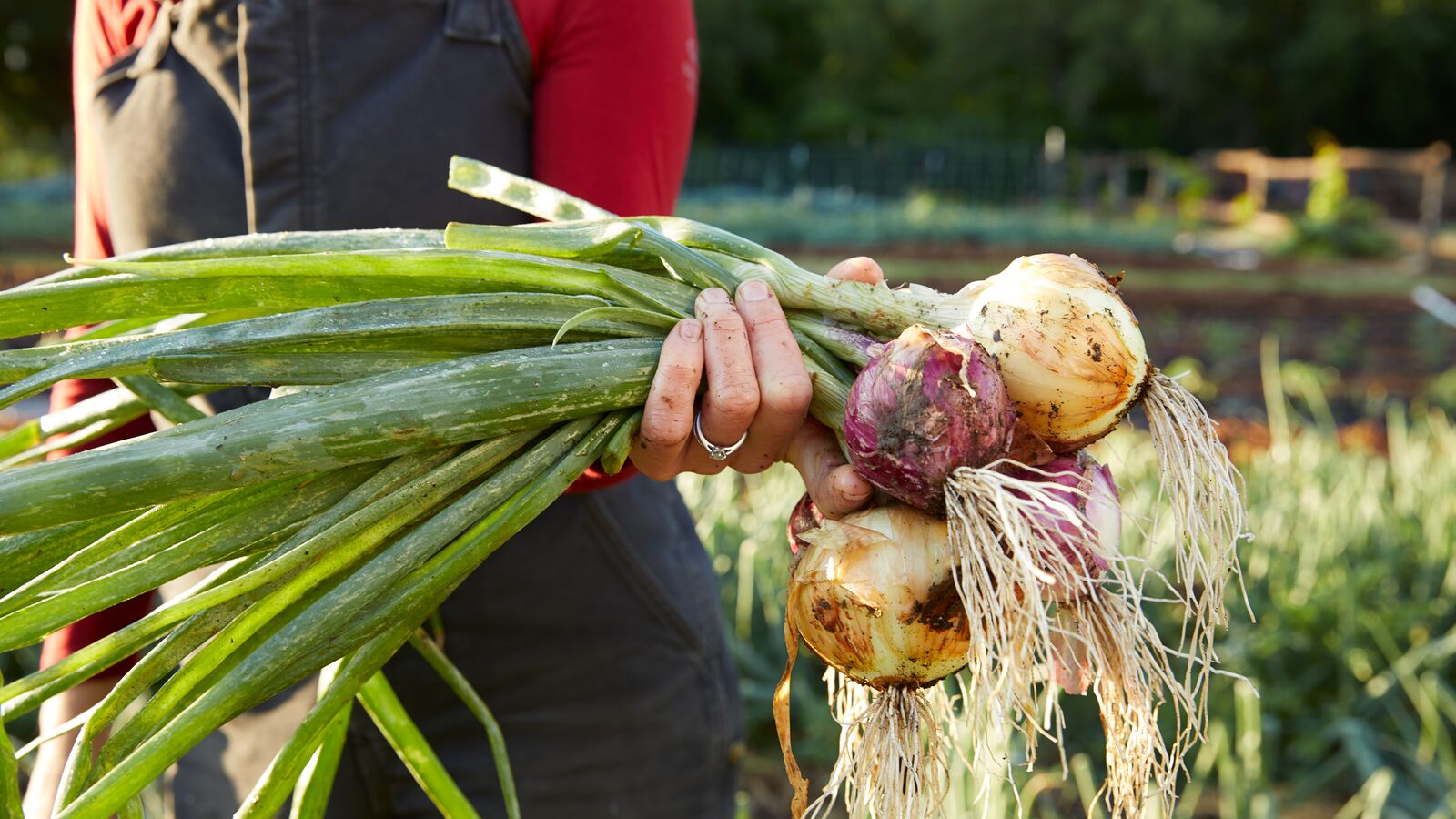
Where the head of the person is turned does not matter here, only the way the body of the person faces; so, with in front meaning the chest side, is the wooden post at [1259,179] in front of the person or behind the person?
behind

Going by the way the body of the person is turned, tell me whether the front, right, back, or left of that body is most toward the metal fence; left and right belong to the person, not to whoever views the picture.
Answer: back

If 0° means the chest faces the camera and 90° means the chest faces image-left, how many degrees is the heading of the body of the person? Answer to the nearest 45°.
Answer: approximately 0°
